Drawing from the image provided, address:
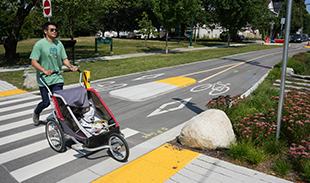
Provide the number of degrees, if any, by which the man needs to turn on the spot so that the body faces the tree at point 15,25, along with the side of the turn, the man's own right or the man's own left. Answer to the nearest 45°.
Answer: approximately 135° to the man's own left

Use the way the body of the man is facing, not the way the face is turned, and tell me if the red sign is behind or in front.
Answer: behind

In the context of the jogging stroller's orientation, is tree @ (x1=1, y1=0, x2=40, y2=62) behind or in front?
behind

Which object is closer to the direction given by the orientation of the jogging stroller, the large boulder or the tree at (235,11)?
the large boulder

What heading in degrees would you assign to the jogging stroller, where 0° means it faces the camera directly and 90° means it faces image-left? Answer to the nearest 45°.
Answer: approximately 315°

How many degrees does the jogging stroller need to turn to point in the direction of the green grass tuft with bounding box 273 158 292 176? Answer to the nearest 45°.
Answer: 0° — it already faces it

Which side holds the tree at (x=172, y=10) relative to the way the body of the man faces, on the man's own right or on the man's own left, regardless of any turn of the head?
on the man's own left

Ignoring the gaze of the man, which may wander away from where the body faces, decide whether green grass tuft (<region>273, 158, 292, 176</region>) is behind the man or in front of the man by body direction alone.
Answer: in front

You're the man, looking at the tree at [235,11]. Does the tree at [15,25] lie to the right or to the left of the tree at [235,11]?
left

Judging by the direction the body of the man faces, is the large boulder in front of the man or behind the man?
in front
